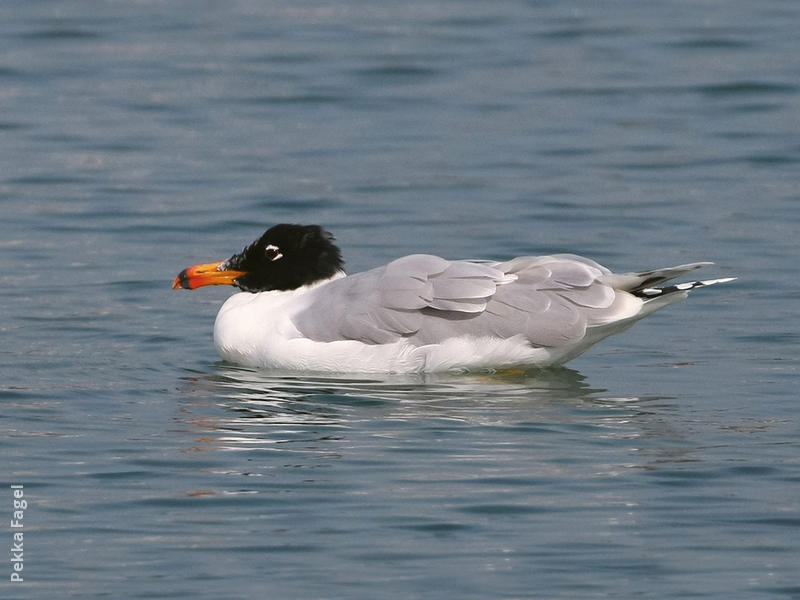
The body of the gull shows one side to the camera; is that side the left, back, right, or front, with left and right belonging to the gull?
left
